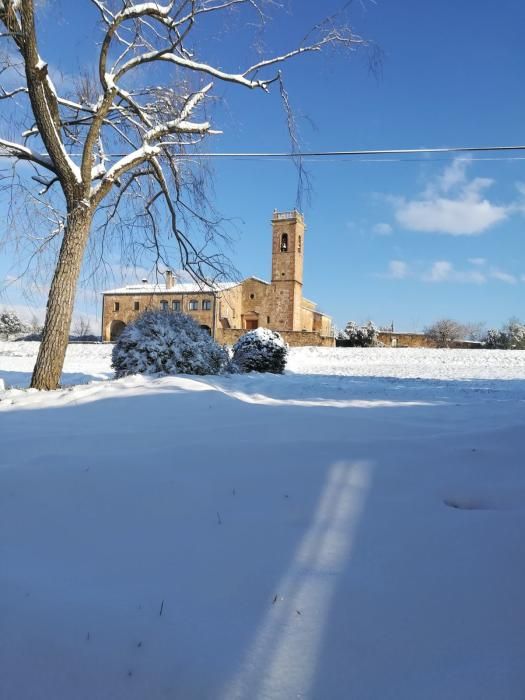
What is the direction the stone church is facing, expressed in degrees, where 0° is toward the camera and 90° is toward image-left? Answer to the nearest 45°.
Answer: approximately 0°

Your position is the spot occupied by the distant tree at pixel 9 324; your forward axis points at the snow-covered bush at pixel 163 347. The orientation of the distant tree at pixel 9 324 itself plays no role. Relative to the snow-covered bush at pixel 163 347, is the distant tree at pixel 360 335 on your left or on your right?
left

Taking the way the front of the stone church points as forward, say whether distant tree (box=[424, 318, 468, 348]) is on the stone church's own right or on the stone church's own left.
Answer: on the stone church's own left

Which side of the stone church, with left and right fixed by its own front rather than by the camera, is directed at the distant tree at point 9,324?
right

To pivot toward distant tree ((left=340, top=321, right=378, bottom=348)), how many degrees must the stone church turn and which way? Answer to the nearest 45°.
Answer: approximately 45° to its left

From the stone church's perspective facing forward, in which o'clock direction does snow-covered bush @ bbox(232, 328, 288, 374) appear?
The snow-covered bush is roughly at 12 o'clock from the stone church.
